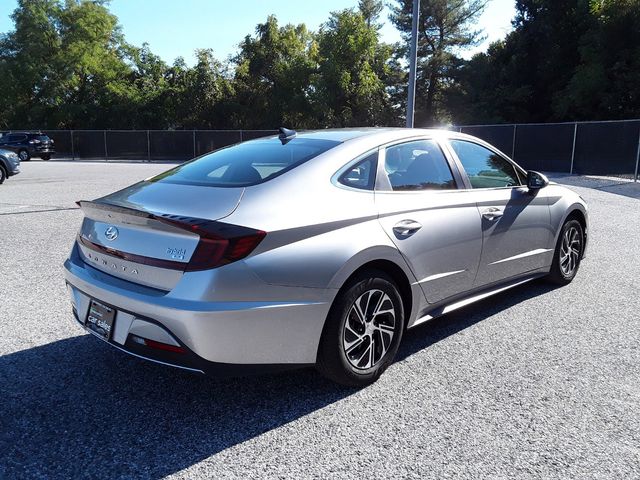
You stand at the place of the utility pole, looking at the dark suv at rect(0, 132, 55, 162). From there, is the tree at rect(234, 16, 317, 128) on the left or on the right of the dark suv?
right

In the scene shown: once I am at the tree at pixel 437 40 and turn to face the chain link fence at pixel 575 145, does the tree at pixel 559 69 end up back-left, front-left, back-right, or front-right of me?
front-left

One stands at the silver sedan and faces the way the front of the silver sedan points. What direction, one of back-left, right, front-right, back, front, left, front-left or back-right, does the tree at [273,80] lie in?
front-left

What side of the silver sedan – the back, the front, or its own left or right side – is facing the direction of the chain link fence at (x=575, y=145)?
front

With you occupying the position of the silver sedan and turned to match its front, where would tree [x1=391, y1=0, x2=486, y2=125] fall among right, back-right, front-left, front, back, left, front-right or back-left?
front-left

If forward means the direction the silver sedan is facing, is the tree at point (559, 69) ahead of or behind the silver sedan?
ahead

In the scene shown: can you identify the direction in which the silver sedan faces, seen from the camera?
facing away from the viewer and to the right of the viewer

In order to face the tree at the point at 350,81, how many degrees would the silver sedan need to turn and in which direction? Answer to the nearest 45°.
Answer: approximately 45° to its left

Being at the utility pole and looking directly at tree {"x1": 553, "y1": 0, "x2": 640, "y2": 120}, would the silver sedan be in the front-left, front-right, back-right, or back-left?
back-right

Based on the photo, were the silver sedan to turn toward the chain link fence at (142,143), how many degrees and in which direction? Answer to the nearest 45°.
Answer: approximately 45° to its left

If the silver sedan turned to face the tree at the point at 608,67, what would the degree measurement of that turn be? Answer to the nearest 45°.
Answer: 0° — it already faces it
